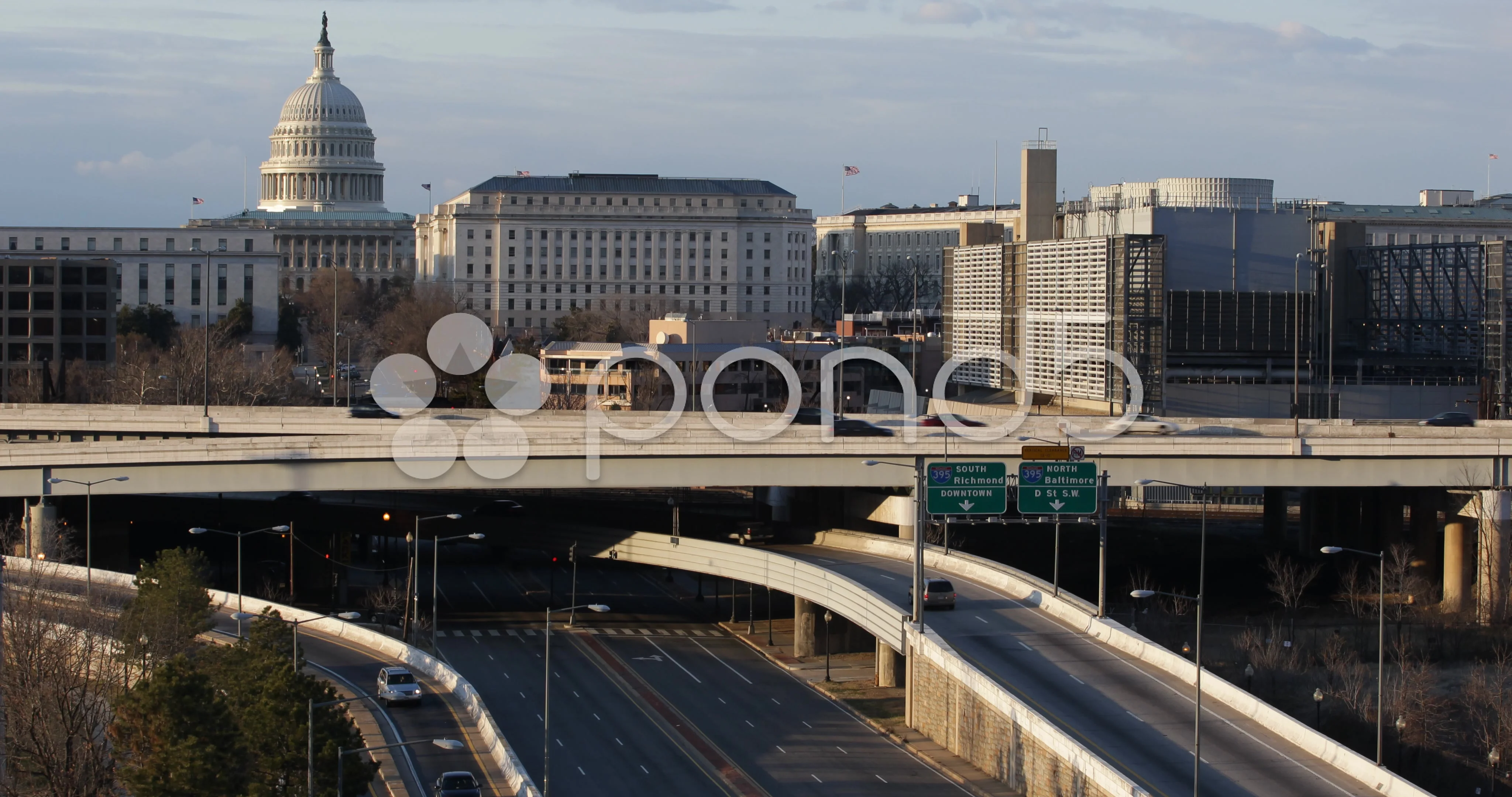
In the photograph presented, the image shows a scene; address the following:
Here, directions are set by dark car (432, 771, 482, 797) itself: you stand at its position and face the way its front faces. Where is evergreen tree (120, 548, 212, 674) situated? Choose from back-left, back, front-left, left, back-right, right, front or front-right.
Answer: back-right

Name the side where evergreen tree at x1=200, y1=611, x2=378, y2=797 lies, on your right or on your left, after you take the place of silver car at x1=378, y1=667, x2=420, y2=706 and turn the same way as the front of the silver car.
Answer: on your right

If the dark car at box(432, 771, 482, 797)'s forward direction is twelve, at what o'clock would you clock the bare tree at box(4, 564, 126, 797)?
The bare tree is roughly at 4 o'clock from the dark car.

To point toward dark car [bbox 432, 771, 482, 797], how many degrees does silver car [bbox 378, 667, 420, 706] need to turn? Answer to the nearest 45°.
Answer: approximately 45° to its right

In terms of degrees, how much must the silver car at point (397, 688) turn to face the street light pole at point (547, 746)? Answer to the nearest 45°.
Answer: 0° — it already faces it

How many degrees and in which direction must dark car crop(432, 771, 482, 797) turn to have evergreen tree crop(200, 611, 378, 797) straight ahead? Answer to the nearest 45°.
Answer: approximately 90° to its right

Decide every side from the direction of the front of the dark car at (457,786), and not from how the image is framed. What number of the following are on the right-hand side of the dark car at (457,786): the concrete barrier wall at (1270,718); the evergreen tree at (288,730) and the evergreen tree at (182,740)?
2

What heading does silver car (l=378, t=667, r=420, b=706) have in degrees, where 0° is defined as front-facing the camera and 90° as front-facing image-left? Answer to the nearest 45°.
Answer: approximately 315°

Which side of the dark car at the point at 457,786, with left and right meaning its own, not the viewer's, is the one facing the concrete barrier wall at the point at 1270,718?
left

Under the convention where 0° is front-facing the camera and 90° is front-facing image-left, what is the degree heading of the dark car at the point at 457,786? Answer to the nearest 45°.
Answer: approximately 0°
